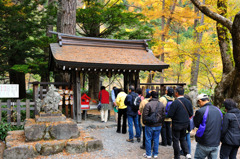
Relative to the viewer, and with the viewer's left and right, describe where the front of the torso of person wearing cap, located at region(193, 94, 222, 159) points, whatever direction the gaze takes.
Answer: facing away from the viewer and to the left of the viewer

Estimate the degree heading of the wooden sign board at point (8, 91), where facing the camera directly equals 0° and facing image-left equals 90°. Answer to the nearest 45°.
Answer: approximately 0°

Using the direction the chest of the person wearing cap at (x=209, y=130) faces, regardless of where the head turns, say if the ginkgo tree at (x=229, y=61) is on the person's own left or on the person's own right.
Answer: on the person's own right

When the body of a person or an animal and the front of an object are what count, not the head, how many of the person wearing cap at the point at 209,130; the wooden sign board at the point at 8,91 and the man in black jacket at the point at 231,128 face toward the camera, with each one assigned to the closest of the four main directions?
1

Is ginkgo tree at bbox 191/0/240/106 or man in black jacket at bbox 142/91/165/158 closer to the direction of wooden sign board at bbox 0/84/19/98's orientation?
the man in black jacket

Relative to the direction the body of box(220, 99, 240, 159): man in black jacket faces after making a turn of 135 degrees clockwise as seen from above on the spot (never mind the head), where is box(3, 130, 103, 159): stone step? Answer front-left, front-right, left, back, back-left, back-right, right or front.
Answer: back

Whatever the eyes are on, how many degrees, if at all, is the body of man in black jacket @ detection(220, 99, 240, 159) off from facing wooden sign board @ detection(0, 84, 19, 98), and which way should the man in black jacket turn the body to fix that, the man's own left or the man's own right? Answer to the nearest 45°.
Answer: approximately 45° to the man's own left

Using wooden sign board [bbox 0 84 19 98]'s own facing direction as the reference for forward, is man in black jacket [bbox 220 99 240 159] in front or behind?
in front

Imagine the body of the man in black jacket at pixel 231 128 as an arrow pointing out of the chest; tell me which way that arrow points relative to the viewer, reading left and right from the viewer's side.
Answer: facing away from the viewer and to the left of the viewer

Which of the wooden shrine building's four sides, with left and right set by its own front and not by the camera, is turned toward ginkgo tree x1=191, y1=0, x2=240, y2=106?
left

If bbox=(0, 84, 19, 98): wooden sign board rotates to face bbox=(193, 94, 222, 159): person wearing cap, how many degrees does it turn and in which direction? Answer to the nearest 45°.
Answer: approximately 45° to its left

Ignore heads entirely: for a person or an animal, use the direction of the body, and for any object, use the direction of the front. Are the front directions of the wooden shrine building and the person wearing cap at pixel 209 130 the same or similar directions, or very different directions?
very different directions
